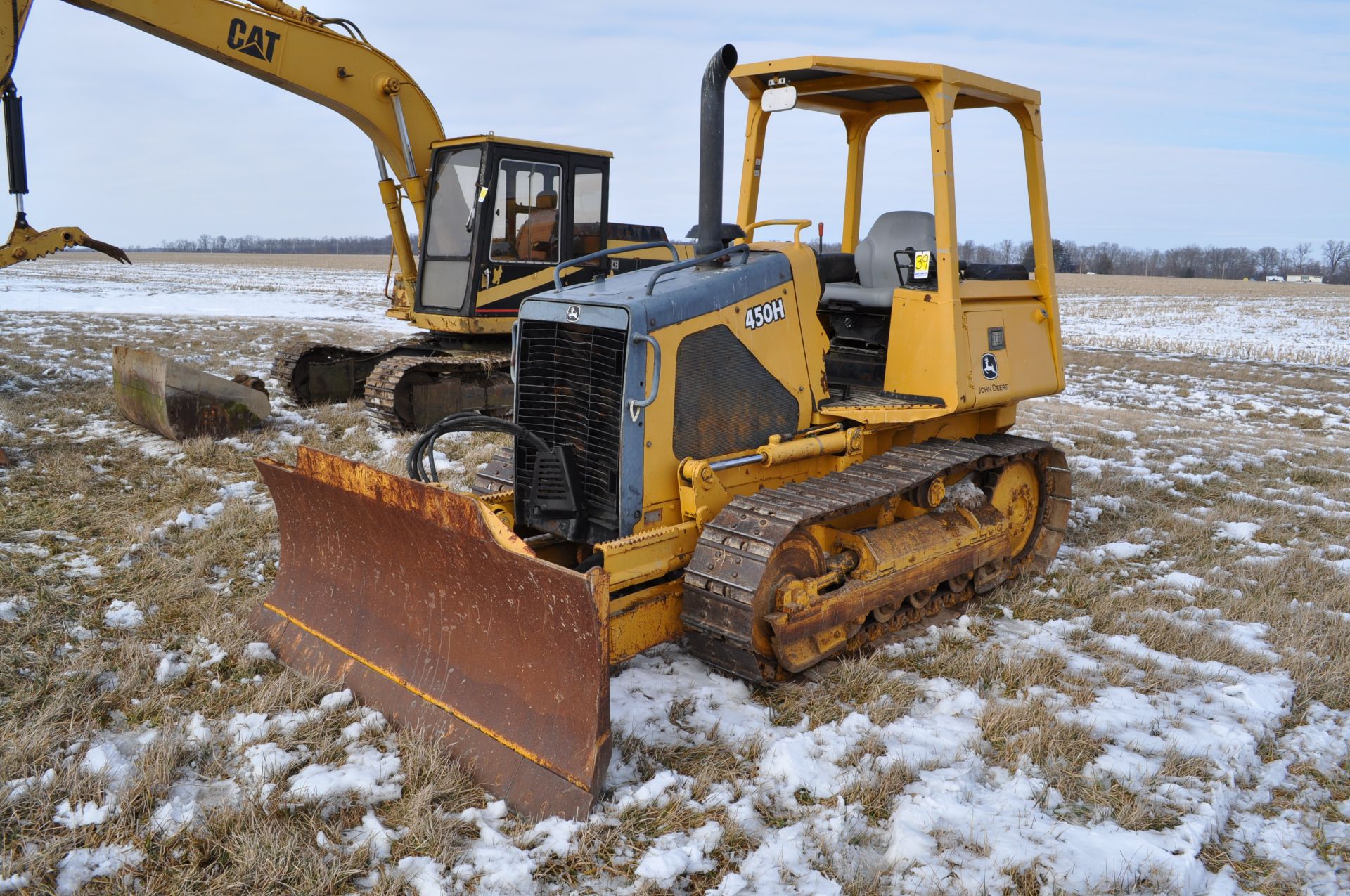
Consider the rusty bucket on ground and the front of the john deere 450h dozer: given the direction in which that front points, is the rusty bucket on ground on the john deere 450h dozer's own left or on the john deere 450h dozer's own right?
on the john deere 450h dozer's own right

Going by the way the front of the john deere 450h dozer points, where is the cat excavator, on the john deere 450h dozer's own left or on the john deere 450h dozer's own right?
on the john deere 450h dozer's own right

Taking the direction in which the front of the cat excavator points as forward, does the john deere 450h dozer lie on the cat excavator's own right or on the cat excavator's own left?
on the cat excavator's own left

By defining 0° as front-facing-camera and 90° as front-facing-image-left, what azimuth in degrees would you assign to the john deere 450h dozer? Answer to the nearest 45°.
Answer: approximately 45°

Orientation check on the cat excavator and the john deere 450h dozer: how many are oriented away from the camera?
0

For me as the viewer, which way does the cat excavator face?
facing the viewer and to the left of the viewer
